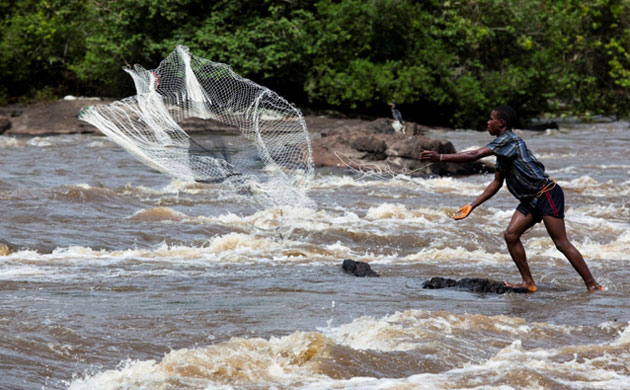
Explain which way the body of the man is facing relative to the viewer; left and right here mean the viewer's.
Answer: facing to the left of the viewer

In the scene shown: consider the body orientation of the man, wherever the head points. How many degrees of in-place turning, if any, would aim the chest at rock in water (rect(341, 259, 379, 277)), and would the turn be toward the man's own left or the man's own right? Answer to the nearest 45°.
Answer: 0° — they already face it

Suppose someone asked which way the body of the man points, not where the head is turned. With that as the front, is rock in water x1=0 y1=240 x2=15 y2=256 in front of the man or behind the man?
in front

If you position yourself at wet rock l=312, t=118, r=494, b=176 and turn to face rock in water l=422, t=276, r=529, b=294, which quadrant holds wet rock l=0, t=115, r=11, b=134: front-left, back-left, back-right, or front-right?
back-right

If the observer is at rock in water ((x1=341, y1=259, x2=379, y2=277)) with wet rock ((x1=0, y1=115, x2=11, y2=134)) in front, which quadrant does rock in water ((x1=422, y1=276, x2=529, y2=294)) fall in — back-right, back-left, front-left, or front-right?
back-right

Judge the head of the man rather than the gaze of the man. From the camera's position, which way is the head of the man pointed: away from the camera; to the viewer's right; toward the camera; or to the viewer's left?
to the viewer's left

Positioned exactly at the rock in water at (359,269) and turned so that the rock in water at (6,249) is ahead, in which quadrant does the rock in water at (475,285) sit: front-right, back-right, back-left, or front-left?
back-left

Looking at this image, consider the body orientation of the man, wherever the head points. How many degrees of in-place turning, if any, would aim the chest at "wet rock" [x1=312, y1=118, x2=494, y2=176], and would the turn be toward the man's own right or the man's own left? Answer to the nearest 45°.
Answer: approximately 90° to the man's own right

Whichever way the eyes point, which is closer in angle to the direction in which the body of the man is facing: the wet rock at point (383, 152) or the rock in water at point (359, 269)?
the rock in water
